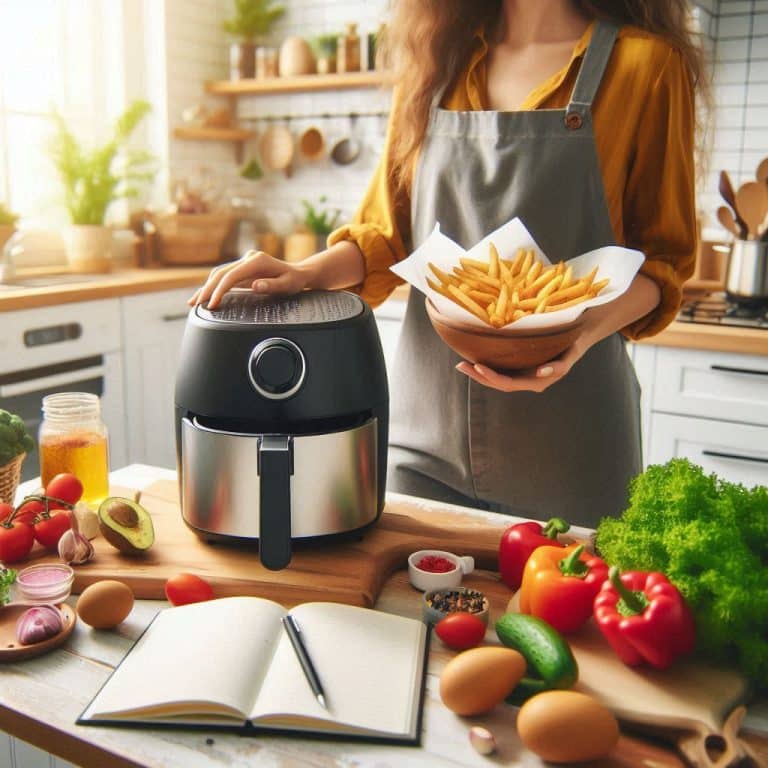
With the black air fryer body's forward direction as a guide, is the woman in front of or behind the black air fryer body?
behind

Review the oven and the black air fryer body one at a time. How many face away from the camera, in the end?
0

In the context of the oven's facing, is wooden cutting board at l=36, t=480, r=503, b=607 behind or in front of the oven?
in front

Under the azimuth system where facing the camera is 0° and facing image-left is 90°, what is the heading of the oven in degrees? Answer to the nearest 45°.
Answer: approximately 315°

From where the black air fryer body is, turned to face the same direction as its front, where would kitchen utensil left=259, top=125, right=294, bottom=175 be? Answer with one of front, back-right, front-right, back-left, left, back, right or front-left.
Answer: back

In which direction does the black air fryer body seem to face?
toward the camera

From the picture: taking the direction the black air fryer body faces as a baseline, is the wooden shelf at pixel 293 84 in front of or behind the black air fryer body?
behind

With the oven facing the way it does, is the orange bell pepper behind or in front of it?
in front

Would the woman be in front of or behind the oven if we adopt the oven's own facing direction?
in front

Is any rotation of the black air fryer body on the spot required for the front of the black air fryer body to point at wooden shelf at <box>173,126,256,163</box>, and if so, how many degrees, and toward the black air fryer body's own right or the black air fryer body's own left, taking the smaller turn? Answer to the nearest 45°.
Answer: approximately 180°
